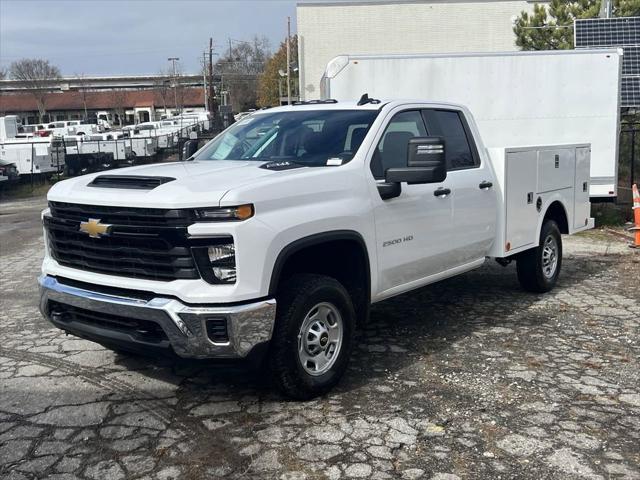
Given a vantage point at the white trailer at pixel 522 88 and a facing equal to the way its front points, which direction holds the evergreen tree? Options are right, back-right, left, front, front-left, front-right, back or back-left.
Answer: right

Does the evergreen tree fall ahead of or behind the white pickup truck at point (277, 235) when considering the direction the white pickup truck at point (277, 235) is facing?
behind

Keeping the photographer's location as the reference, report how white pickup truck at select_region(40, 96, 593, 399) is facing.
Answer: facing the viewer and to the left of the viewer

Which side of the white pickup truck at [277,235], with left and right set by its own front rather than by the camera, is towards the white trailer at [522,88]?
back

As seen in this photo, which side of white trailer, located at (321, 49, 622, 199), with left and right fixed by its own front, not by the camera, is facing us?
left

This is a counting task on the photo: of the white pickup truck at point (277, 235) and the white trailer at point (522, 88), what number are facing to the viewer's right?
0

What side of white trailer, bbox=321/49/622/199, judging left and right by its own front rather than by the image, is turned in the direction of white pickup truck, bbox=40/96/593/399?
left
